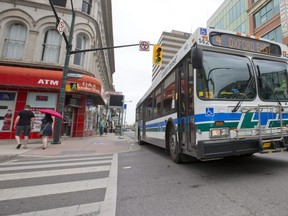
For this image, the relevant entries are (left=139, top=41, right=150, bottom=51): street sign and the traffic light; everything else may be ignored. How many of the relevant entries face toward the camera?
2

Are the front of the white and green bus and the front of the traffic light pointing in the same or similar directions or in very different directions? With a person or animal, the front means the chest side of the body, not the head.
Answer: same or similar directions

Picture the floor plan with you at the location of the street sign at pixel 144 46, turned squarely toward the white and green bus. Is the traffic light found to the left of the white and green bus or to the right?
left

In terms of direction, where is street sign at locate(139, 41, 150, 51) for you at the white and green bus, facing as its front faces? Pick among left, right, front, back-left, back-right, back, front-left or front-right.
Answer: back

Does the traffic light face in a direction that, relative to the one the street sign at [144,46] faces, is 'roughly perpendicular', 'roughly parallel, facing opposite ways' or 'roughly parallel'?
roughly parallel

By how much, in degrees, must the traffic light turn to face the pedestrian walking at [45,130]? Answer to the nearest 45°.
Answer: approximately 90° to its right

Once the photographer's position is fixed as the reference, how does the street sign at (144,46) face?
facing the viewer

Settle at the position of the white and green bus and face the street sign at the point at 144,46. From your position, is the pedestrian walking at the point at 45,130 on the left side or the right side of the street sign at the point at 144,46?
left

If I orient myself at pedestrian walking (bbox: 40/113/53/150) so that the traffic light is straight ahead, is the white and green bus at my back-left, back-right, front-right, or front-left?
front-right

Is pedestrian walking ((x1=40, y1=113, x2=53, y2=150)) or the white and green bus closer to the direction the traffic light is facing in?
the white and green bus

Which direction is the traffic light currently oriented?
toward the camera

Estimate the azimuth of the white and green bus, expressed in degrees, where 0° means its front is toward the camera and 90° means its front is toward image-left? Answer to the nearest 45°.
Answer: approximately 315°
